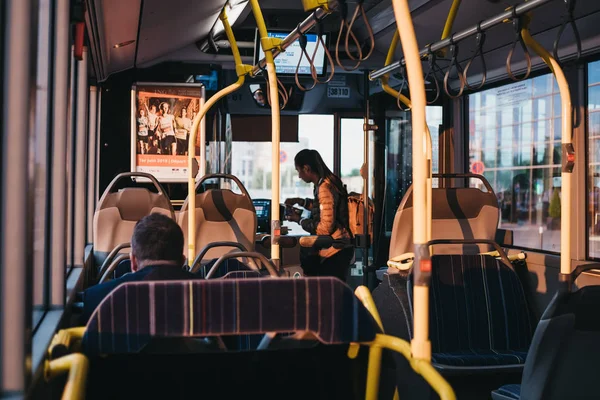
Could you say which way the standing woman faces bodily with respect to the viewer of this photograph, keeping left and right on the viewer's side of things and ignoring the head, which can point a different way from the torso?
facing to the left of the viewer

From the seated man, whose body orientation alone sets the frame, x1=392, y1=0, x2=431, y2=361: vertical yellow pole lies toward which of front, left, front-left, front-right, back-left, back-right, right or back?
back-right

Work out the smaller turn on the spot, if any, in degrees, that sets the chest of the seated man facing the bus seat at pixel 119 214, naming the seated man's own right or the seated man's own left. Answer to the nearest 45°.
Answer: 0° — they already face it

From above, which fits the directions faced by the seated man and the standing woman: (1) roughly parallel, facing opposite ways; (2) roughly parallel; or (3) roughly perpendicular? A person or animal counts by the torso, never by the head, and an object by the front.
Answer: roughly perpendicular

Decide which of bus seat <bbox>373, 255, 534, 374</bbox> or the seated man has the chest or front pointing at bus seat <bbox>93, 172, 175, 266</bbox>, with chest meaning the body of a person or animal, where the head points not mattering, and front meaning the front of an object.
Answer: the seated man

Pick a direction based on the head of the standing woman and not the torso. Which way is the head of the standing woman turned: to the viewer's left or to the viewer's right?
to the viewer's left

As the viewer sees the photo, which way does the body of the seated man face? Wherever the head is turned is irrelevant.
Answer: away from the camera

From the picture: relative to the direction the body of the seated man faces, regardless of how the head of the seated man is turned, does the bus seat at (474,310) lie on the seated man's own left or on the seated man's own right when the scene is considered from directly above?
on the seated man's own right

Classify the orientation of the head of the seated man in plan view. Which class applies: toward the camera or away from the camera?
away from the camera

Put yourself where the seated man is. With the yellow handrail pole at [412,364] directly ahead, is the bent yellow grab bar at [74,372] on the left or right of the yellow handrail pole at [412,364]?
right
